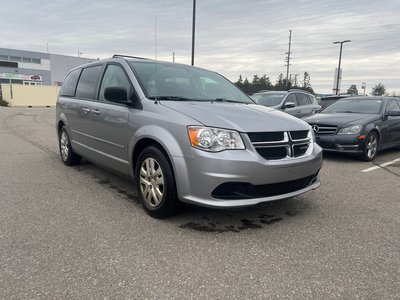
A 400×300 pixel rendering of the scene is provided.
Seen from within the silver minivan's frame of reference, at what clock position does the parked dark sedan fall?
The parked dark sedan is roughly at 9 o'clock from the silver minivan.

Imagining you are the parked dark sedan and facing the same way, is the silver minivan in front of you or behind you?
in front

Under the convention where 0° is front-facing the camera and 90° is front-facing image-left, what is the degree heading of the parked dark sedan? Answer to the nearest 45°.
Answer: approximately 45°

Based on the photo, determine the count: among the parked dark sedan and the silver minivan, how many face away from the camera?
0

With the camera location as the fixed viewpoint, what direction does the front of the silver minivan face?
facing the viewer and to the right of the viewer
